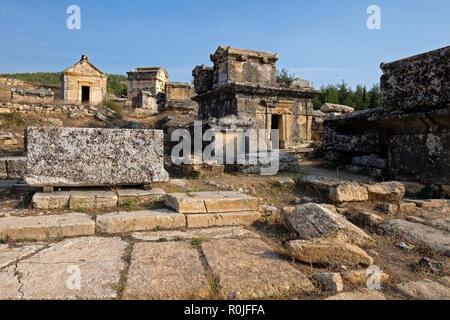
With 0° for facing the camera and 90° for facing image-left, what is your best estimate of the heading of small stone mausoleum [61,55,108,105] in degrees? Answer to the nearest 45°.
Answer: approximately 0°

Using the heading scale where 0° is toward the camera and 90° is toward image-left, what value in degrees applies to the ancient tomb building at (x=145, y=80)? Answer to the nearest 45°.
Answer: approximately 315°

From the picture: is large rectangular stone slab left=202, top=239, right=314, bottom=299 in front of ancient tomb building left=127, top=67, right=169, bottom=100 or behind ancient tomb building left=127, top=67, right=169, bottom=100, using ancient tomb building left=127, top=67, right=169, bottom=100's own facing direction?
in front

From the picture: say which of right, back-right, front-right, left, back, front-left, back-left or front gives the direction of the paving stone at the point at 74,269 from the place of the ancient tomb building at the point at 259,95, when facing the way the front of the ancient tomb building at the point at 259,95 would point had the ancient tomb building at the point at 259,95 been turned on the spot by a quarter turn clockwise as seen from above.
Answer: front-left

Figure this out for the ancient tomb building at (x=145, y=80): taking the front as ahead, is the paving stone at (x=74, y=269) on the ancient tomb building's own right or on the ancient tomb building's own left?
on the ancient tomb building's own right

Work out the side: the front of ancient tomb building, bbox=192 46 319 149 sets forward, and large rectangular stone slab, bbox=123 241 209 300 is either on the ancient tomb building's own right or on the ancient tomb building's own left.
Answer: on the ancient tomb building's own right

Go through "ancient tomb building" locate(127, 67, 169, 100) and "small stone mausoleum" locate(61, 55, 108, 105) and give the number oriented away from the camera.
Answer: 0

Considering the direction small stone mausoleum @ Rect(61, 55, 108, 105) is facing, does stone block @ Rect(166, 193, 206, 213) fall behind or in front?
in front

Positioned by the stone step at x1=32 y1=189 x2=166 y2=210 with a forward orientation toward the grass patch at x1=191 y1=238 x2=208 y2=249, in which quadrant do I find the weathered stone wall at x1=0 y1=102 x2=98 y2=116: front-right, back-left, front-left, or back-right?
back-left

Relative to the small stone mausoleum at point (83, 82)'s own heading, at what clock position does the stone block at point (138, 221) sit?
The stone block is roughly at 12 o'clock from the small stone mausoleum.

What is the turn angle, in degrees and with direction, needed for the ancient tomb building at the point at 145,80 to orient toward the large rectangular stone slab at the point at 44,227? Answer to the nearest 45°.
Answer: approximately 45° to its right

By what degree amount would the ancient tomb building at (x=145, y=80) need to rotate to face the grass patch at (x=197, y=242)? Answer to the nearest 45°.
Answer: approximately 45° to its right
